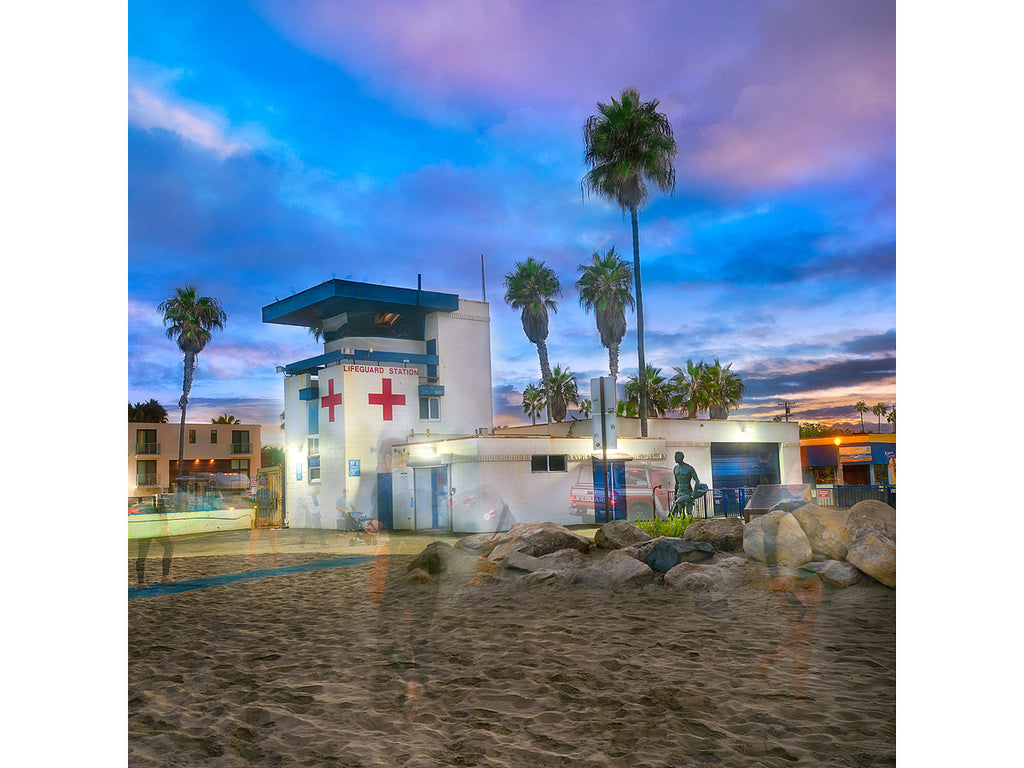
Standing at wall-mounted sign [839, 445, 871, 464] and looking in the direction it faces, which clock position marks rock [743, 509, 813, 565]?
The rock is roughly at 12 o'clock from the wall-mounted sign.

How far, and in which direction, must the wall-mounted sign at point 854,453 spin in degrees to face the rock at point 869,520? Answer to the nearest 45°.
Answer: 0° — it already faces it

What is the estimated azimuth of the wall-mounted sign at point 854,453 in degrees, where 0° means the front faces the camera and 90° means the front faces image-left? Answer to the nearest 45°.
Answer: approximately 0°

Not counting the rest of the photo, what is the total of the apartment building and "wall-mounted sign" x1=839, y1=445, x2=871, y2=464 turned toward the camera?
2

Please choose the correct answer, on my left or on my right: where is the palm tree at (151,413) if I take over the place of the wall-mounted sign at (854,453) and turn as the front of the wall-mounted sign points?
on my right
